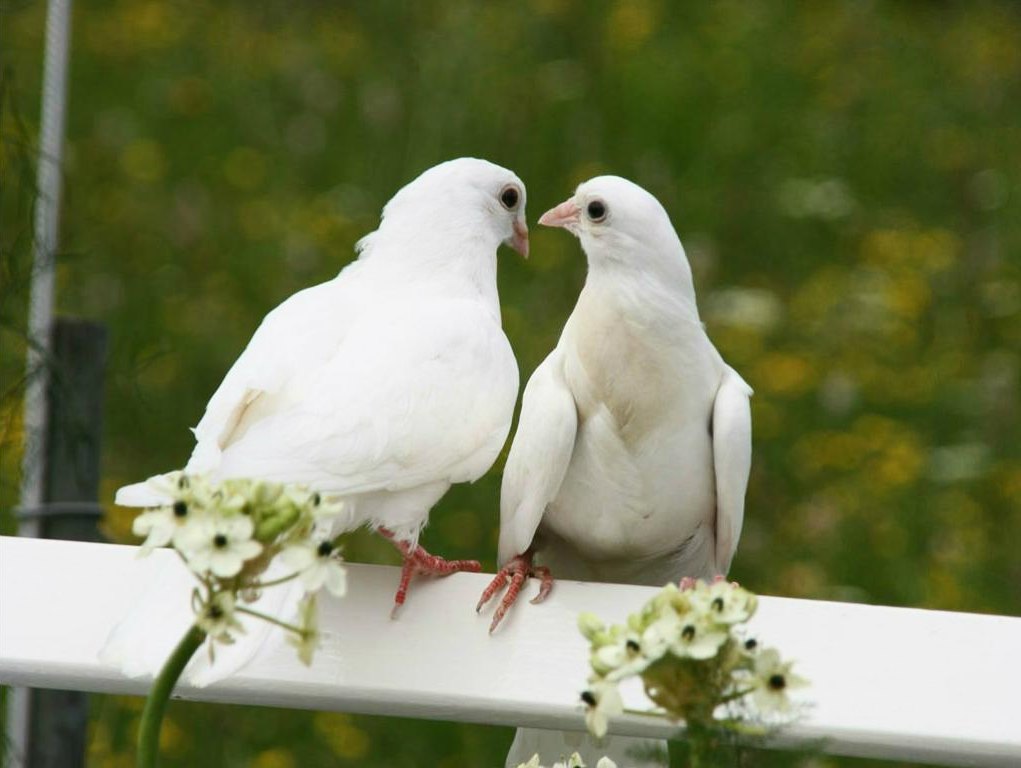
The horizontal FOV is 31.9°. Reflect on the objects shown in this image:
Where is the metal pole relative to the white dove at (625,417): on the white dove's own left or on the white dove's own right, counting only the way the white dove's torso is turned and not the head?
on the white dove's own right

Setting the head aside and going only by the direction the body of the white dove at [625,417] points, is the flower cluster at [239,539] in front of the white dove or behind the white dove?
in front

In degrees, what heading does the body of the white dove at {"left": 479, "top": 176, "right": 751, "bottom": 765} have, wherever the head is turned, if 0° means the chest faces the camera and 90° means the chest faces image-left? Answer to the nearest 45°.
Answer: approximately 0°

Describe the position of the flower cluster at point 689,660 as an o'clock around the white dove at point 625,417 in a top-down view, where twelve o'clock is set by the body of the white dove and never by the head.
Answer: The flower cluster is roughly at 12 o'clock from the white dove.

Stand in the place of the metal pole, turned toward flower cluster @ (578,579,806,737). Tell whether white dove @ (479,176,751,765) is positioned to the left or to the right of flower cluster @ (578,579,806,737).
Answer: left
